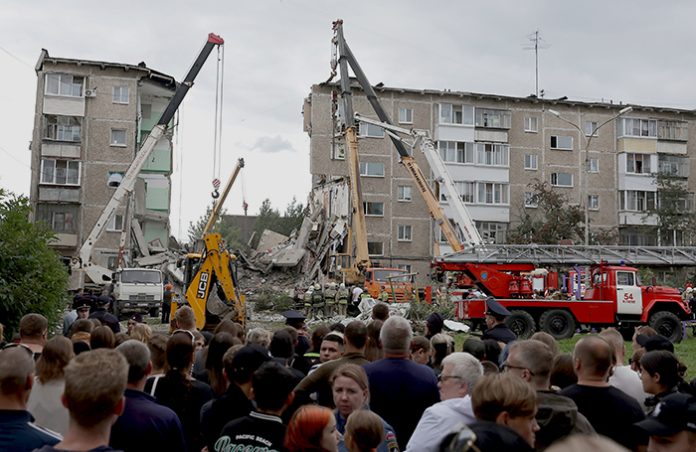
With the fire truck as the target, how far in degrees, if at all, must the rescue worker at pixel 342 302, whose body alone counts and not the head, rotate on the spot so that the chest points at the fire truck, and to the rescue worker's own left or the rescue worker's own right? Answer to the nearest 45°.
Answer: approximately 135° to the rescue worker's own right

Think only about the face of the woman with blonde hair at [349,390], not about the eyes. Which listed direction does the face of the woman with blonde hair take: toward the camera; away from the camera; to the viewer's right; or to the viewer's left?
toward the camera

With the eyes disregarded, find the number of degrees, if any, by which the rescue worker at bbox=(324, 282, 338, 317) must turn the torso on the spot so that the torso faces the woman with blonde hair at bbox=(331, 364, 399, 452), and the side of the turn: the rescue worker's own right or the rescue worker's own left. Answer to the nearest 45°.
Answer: approximately 180°

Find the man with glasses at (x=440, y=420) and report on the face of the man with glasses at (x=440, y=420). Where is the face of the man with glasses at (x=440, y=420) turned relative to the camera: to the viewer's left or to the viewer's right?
to the viewer's left

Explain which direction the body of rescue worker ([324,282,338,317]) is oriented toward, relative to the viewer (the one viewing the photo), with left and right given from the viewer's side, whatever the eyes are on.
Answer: facing away from the viewer

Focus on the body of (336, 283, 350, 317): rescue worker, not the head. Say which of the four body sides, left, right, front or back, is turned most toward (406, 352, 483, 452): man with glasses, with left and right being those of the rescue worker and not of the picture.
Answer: back

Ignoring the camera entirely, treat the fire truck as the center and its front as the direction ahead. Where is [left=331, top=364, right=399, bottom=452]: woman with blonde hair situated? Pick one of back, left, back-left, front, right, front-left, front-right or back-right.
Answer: right

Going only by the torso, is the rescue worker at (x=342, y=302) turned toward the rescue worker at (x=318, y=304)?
no

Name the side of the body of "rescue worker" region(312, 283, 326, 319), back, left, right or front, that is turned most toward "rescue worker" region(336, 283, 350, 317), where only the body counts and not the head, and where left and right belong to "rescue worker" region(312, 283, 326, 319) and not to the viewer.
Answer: right

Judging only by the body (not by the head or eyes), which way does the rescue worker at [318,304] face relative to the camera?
away from the camera

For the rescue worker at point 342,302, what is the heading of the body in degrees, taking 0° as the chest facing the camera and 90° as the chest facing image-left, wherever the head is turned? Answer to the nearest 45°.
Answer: approximately 180°

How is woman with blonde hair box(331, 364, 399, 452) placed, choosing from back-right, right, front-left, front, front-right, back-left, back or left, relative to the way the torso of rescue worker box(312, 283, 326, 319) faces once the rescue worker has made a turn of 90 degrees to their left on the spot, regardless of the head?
left

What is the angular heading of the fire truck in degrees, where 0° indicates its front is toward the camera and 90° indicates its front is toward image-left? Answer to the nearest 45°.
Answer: approximately 270°

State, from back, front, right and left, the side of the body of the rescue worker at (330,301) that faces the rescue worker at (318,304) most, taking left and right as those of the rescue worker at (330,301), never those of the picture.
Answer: left
